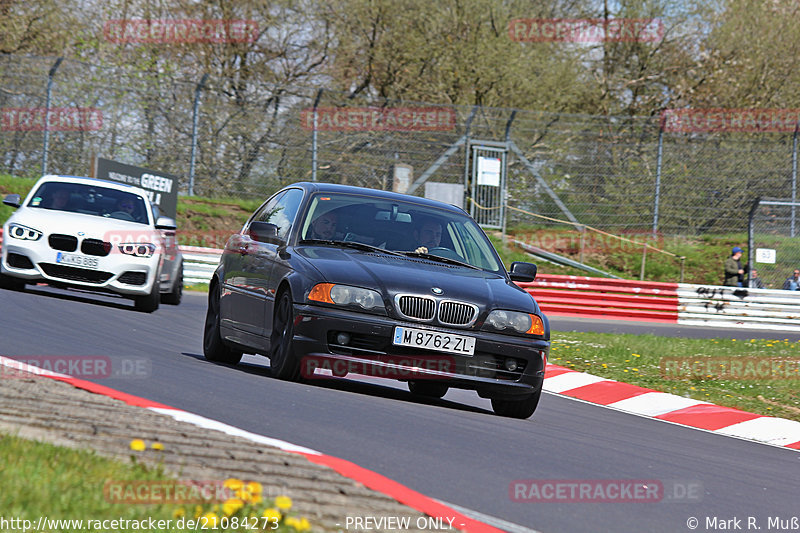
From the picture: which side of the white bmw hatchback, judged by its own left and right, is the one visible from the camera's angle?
front

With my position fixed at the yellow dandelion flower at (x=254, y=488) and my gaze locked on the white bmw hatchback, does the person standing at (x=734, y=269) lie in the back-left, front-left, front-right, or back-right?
front-right

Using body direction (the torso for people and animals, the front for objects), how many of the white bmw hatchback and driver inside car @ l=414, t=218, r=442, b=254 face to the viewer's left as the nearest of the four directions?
0

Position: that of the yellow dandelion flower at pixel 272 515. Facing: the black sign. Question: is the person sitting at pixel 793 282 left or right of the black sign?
right

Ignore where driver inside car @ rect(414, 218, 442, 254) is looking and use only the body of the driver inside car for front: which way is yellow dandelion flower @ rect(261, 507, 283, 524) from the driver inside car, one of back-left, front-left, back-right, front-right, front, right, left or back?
front-right

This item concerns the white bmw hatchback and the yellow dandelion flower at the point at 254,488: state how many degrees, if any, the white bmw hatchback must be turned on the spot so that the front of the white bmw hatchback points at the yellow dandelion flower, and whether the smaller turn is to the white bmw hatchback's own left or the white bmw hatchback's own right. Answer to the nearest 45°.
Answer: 0° — it already faces it

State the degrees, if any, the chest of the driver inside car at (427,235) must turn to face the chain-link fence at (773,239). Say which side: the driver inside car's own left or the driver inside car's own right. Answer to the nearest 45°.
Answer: approximately 90° to the driver inside car's own left

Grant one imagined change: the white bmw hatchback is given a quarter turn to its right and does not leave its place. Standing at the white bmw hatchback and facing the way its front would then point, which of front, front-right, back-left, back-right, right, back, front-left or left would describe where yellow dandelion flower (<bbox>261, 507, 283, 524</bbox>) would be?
left

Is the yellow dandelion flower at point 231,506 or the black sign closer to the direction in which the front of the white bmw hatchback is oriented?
the yellow dandelion flower

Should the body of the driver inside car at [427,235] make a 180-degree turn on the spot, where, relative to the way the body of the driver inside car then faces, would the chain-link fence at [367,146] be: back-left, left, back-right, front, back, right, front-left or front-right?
front-right

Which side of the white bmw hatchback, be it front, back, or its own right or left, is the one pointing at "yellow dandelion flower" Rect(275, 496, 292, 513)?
front

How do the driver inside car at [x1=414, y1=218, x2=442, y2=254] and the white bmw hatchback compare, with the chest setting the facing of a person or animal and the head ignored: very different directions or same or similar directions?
same or similar directions
